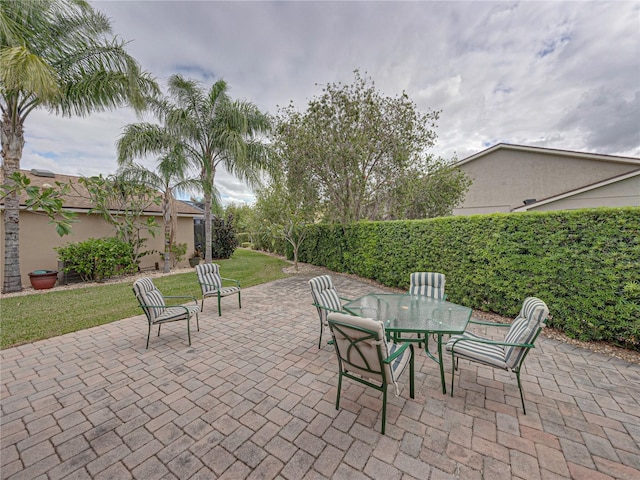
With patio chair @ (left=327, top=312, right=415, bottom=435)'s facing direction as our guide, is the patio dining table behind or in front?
in front

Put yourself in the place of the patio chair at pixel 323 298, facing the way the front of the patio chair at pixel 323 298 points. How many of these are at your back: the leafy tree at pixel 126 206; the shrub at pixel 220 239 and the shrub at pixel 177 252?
3

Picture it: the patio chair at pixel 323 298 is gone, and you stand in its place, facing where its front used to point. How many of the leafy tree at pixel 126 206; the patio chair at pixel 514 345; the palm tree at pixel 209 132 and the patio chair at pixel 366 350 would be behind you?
2

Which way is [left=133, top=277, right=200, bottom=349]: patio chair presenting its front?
to the viewer's right

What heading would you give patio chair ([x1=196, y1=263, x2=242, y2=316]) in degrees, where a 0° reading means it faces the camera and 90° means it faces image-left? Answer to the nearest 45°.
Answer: approximately 315°

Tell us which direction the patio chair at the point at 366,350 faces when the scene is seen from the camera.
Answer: facing away from the viewer and to the right of the viewer

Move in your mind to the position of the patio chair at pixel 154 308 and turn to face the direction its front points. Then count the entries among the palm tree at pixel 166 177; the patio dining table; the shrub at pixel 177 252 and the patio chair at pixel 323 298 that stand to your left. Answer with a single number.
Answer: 2

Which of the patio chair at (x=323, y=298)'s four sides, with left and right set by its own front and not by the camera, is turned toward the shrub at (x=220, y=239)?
back

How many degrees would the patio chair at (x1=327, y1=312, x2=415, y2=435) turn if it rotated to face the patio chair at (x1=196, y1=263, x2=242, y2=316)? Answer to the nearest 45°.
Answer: approximately 90° to its left

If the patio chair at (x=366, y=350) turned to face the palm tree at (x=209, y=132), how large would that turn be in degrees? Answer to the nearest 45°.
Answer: approximately 90° to its left

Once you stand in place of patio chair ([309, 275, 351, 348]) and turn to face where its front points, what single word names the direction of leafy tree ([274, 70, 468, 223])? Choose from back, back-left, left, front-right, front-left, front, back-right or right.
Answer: back-left
